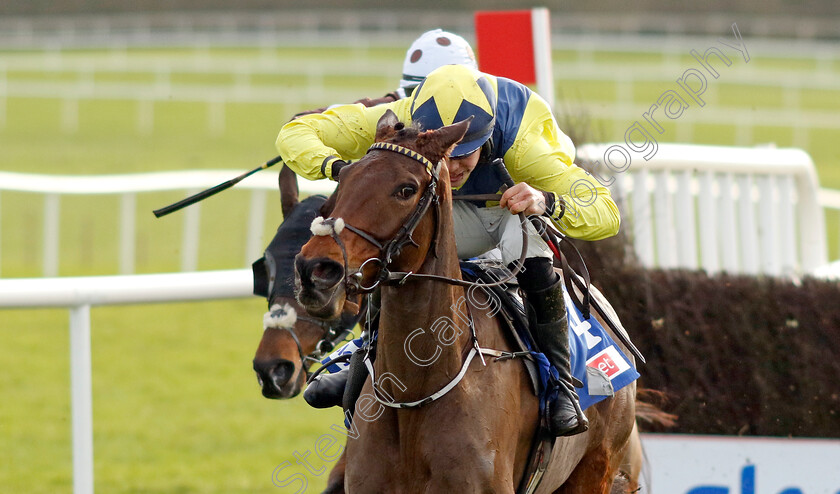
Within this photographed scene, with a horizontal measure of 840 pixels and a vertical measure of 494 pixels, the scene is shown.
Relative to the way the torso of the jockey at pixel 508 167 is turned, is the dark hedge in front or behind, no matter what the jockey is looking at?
behind

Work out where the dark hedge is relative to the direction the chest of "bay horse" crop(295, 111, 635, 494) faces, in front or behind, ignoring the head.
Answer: behind

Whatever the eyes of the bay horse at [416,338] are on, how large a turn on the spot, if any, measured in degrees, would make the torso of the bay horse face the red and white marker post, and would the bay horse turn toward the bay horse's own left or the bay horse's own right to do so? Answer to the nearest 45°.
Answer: approximately 135° to the bay horse's own right

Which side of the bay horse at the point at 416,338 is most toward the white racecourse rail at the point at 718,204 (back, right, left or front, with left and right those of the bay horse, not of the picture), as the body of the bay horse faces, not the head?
back

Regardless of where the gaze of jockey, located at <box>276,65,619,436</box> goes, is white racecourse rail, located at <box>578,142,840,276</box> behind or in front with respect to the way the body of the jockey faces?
behind

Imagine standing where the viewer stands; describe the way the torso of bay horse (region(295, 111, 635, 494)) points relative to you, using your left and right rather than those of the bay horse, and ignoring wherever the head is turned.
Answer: facing the viewer and to the left of the viewer

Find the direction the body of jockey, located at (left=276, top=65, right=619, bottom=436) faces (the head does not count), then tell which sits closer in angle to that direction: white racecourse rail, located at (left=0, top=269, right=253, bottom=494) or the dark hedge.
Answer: the white racecourse rail
